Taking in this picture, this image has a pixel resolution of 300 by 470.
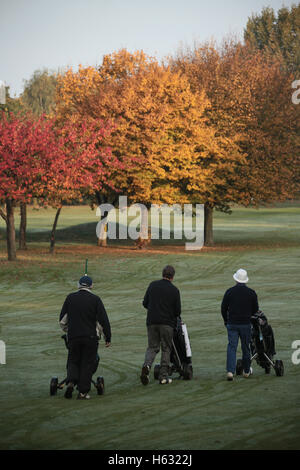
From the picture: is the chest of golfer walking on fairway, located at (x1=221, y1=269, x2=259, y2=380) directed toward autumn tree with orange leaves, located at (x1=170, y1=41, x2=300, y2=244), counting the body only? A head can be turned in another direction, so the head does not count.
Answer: yes

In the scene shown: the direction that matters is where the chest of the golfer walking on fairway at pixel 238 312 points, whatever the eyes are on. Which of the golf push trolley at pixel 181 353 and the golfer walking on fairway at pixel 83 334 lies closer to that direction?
the golf push trolley

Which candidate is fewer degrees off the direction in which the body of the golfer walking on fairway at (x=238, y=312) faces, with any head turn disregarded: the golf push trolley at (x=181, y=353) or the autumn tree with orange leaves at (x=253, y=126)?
the autumn tree with orange leaves

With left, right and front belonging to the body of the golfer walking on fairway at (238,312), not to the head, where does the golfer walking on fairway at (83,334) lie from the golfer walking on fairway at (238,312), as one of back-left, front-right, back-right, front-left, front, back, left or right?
back-left

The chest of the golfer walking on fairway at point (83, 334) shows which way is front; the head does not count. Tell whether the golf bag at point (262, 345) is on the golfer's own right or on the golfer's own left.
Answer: on the golfer's own right

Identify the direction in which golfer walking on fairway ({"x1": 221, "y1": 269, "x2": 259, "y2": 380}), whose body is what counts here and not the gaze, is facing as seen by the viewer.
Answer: away from the camera

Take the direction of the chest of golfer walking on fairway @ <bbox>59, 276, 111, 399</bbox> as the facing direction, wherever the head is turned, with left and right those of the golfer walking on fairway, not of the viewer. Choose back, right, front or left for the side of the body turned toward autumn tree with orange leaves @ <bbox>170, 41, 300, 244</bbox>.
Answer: front

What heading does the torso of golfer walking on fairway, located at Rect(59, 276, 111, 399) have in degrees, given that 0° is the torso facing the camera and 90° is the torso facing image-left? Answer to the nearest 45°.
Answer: approximately 180°

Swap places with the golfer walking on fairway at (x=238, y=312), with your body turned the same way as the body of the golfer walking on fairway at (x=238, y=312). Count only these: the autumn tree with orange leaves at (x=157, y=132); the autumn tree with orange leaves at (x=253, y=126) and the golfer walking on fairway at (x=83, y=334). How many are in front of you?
2

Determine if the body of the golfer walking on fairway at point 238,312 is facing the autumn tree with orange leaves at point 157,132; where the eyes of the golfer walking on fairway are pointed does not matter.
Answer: yes

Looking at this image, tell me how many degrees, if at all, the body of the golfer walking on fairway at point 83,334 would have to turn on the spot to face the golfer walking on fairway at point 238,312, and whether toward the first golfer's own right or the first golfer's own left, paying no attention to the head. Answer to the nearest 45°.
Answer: approximately 90° to the first golfer's own right

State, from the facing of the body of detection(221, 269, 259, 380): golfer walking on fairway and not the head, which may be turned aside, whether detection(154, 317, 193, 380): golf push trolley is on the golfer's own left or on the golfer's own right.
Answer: on the golfer's own left

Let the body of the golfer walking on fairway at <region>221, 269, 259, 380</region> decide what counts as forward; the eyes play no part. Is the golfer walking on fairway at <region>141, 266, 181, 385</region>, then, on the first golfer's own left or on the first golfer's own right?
on the first golfer's own left

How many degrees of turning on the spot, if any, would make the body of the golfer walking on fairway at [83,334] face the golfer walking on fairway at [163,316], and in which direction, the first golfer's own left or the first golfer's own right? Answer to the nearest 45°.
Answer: approximately 45° to the first golfer's own right
